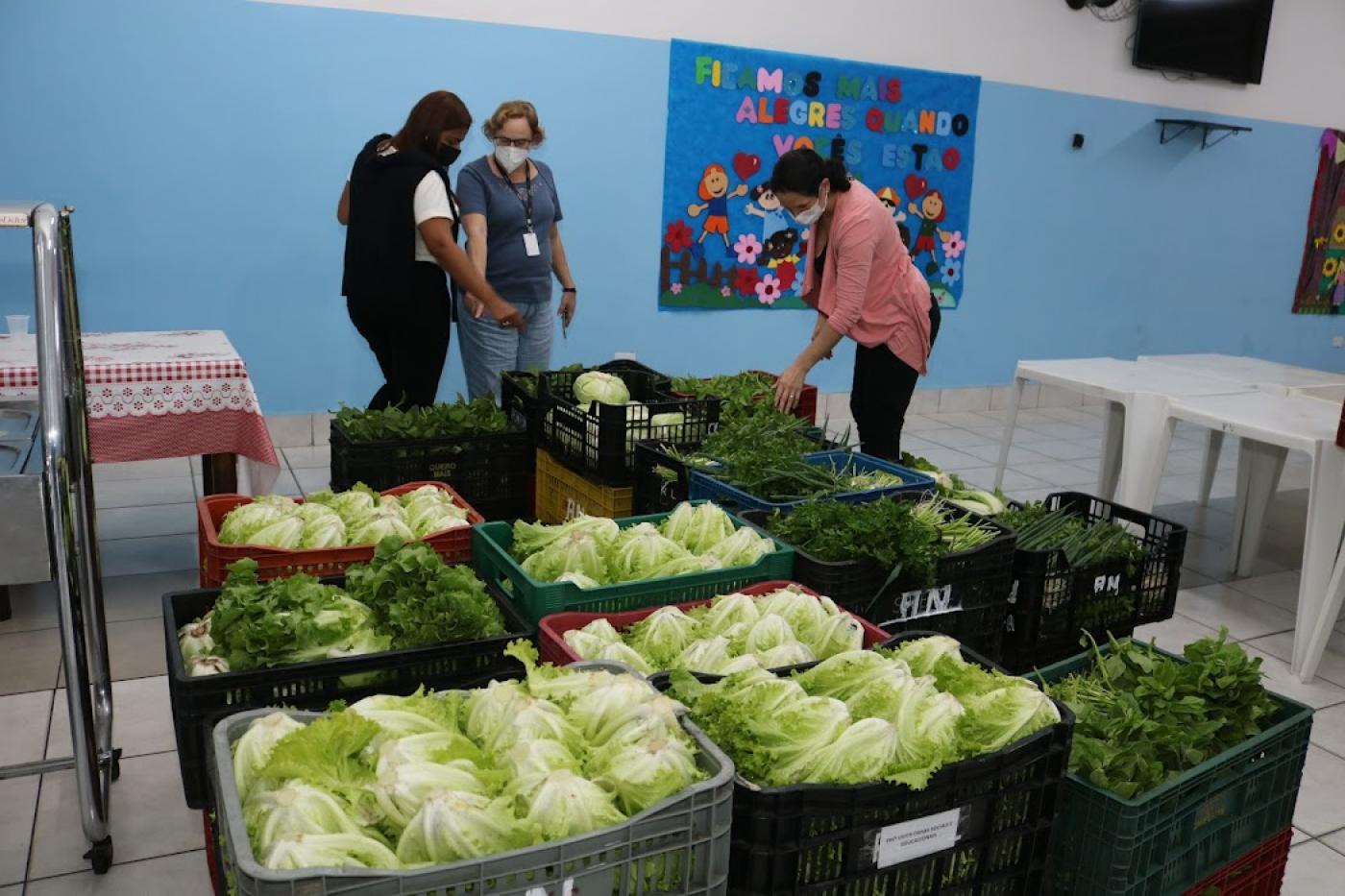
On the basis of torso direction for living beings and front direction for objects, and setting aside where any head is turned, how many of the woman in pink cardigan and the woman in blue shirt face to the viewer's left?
1

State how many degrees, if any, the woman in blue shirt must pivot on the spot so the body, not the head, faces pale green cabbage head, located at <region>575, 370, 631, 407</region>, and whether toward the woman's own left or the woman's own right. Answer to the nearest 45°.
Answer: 0° — they already face it

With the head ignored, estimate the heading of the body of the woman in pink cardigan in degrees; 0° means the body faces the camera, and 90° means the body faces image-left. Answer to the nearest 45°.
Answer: approximately 90°

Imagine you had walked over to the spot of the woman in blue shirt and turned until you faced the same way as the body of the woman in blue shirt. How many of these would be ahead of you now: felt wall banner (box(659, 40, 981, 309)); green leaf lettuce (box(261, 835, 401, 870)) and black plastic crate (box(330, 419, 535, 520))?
2

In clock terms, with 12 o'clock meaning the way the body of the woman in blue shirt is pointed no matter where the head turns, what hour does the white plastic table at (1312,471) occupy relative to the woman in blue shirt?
The white plastic table is roughly at 10 o'clock from the woman in blue shirt.

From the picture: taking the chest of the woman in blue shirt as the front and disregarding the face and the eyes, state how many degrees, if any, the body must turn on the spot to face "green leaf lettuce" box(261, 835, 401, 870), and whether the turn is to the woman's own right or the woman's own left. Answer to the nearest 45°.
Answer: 0° — they already face it

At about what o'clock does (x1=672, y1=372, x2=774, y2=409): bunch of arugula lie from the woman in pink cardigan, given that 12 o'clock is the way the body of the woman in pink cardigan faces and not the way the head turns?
The bunch of arugula is roughly at 11 o'clock from the woman in pink cardigan.

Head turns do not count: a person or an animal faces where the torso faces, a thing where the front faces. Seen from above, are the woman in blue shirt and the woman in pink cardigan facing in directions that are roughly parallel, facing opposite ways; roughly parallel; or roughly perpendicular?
roughly perpendicular

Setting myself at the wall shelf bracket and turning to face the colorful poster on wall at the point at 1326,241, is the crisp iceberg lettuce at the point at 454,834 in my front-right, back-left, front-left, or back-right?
back-right

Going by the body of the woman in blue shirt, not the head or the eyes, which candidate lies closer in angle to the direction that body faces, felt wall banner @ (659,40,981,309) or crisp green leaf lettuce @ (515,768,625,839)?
the crisp green leaf lettuce

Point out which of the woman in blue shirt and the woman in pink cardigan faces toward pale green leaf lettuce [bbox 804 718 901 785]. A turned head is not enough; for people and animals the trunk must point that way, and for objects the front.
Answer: the woman in blue shirt

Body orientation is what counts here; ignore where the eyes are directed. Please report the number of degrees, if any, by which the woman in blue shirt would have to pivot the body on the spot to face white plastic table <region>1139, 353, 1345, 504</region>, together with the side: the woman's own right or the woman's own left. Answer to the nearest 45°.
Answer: approximately 90° to the woman's own left
